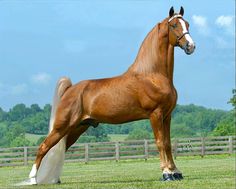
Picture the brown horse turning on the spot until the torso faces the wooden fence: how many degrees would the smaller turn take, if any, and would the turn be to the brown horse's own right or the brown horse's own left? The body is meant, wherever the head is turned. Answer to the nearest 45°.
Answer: approximately 90° to the brown horse's own left

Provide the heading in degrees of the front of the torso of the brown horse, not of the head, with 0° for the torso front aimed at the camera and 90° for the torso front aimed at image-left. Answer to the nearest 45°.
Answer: approximately 270°
